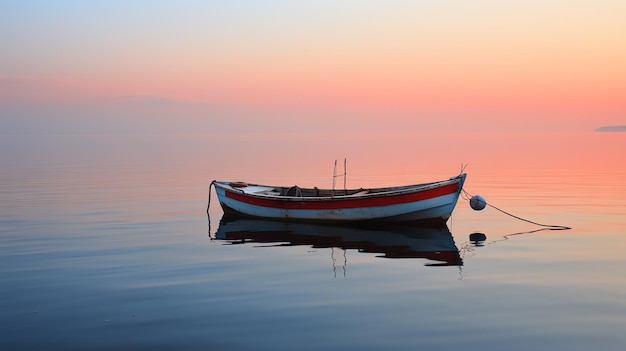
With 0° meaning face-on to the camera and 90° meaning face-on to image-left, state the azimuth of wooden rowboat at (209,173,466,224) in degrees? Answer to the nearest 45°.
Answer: approximately 270°

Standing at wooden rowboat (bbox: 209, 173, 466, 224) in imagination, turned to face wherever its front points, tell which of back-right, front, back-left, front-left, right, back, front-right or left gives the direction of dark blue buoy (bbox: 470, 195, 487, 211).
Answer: front
